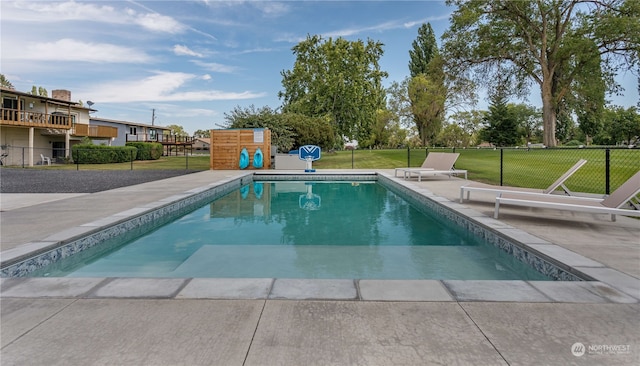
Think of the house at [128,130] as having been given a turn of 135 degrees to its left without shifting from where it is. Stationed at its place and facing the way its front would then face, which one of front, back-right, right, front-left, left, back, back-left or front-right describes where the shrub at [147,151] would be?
back

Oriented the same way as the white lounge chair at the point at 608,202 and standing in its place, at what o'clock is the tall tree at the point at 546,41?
The tall tree is roughly at 3 o'clock from the white lounge chair.

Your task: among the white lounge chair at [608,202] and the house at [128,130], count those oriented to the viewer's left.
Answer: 1

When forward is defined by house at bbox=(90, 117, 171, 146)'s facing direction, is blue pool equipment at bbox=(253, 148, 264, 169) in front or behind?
in front

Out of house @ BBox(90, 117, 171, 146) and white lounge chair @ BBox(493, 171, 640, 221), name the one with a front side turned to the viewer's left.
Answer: the white lounge chair

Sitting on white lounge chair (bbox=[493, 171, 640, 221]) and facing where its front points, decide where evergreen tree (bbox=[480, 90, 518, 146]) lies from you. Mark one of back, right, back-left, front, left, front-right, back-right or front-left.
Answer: right

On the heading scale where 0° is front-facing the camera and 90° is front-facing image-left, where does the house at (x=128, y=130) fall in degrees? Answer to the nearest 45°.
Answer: approximately 315°

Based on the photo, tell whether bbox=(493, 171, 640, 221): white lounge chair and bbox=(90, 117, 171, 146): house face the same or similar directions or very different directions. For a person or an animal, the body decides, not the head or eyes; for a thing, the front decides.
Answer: very different directions

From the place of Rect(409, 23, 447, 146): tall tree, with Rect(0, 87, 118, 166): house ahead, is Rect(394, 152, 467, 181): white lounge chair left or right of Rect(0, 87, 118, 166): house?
left

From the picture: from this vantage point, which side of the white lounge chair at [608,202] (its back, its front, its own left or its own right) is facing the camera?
left
